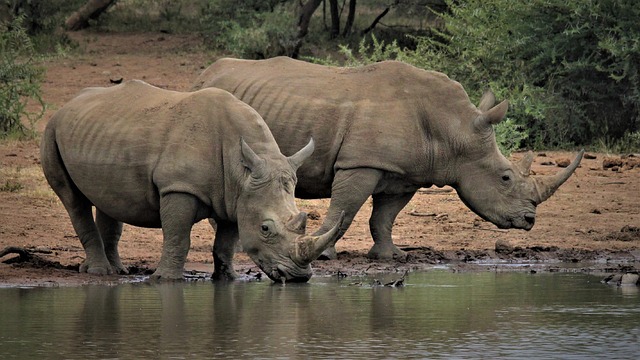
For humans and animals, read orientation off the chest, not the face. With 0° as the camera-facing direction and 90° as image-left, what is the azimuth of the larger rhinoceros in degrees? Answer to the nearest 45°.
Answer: approximately 270°

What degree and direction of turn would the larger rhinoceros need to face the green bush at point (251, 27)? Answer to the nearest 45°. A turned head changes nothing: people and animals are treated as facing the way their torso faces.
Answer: approximately 90° to its left

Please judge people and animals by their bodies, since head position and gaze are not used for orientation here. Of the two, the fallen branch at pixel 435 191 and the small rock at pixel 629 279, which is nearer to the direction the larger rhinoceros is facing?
the small rock

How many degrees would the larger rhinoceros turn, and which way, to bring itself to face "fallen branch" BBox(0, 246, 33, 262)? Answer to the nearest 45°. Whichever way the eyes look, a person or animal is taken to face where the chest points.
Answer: approximately 180°

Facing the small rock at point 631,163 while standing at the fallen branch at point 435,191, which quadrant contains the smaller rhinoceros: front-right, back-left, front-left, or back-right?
back-right

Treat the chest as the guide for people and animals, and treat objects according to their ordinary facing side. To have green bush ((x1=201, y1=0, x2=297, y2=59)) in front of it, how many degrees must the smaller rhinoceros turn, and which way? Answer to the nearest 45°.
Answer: approximately 135° to its left

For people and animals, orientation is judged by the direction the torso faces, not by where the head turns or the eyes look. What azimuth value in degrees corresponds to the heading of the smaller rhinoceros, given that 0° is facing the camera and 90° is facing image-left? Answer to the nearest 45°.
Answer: approximately 315°

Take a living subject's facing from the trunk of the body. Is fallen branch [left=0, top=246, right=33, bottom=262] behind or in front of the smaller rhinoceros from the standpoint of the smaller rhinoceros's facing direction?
behind

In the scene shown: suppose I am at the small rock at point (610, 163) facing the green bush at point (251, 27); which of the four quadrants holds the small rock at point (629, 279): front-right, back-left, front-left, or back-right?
back-left

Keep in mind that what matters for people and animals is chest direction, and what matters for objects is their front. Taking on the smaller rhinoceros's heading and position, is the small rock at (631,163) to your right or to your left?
on your left
